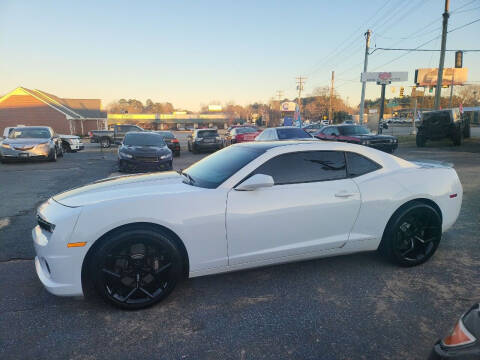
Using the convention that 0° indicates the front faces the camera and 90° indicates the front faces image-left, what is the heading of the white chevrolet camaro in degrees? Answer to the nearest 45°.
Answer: approximately 90°

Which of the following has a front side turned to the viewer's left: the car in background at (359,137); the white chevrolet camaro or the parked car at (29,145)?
the white chevrolet camaro

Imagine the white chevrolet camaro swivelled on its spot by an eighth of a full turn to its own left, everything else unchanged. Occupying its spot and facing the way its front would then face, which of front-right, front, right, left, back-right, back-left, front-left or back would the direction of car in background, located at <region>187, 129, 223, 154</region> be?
back-right

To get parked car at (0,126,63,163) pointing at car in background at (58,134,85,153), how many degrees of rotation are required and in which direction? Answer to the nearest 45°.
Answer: approximately 180°

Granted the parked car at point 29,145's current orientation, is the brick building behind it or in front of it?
behind

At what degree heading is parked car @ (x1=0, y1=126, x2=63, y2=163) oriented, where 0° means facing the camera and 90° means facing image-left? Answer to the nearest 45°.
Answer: approximately 0°

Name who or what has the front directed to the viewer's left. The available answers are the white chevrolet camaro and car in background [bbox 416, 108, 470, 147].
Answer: the white chevrolet camaro

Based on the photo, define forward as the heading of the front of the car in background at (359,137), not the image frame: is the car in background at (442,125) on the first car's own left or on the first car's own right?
on the first car's own left
